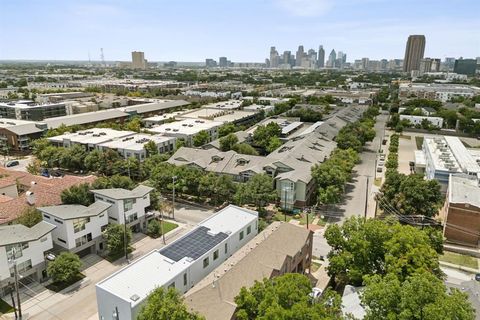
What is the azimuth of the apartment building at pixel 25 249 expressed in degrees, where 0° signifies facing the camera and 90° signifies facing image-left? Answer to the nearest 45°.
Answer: approximately 315°

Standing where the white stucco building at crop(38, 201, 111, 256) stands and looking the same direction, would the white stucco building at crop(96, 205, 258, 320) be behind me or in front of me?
in front

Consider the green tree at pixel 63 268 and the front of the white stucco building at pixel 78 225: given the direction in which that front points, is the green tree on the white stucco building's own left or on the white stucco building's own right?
on the white stucco building's own right

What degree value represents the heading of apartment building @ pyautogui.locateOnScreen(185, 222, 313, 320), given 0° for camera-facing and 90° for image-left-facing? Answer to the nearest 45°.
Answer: approximately 315°

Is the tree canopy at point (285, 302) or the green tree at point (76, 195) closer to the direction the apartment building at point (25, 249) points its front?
the tree canopy

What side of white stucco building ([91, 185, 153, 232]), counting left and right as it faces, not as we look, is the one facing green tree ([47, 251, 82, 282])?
right

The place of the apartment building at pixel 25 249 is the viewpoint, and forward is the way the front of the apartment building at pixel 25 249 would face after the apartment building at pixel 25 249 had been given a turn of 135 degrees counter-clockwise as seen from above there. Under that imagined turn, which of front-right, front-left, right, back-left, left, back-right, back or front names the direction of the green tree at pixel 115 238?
right

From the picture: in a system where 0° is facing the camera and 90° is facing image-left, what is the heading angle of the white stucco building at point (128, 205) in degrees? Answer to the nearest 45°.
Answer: approximately 315°

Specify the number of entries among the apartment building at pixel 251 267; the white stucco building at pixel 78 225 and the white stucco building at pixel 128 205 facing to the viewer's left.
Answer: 0

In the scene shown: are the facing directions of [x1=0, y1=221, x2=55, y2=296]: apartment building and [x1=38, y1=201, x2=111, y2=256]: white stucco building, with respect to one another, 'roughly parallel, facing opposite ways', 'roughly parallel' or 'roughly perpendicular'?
roughly parallel

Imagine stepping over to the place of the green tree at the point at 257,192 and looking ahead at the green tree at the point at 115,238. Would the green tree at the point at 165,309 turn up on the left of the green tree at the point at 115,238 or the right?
left

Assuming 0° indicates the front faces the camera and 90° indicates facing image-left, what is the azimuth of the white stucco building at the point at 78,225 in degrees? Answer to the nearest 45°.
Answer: approximately 315°

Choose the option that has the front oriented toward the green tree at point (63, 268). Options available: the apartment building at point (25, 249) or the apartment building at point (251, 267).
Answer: the apartment building at point (25, 249)

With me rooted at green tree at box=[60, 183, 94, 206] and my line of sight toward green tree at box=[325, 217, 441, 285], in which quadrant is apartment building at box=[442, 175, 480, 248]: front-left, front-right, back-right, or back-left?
front-left
